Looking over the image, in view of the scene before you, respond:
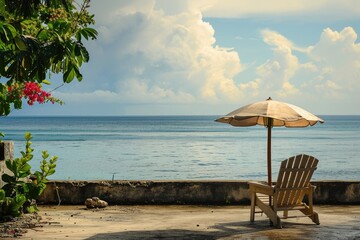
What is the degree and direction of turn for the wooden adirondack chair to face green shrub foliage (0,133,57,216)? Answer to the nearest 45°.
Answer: approximately 45° to its left

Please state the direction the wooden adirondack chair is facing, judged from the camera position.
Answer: facing away from the viewer and to the left of the viewer

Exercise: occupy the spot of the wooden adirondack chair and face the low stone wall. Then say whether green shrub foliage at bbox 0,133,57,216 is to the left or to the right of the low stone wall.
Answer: left

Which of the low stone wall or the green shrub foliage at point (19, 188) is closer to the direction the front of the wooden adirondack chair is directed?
the low stone wall

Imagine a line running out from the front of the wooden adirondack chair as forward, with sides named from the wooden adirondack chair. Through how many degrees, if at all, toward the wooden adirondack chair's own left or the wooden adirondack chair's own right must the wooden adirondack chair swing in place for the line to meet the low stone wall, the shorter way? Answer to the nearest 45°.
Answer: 0° — it already faces it
